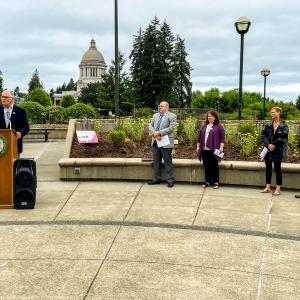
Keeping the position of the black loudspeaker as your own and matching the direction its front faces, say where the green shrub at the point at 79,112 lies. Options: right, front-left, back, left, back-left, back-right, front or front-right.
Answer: back

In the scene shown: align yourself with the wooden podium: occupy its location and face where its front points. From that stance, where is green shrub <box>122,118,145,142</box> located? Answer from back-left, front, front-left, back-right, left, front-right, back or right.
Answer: back-left

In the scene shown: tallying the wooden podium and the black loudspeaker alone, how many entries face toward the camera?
2

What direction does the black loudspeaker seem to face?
toward the camera

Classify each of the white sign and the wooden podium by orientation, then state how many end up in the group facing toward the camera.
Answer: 2

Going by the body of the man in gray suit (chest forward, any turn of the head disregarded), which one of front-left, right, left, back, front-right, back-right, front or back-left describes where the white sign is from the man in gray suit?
right

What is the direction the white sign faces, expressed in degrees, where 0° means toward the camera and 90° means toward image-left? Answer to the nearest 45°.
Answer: approximately 0°

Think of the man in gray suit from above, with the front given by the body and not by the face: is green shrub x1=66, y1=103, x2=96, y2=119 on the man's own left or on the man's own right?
on the man's own right

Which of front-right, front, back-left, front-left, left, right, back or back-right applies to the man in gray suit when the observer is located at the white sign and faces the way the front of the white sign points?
front-left

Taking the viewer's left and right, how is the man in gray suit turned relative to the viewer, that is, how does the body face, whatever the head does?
facing the viewer and to the left of the viewer

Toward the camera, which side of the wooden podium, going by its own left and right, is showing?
front

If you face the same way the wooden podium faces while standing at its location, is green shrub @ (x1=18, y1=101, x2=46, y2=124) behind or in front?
behind

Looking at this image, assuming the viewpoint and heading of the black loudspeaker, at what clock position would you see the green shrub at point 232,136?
The green shrub is roughly at 8 o'clock from the black loudspeaker.

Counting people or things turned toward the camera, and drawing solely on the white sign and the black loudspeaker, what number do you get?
2

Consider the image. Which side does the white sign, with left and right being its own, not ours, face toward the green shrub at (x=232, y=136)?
left
